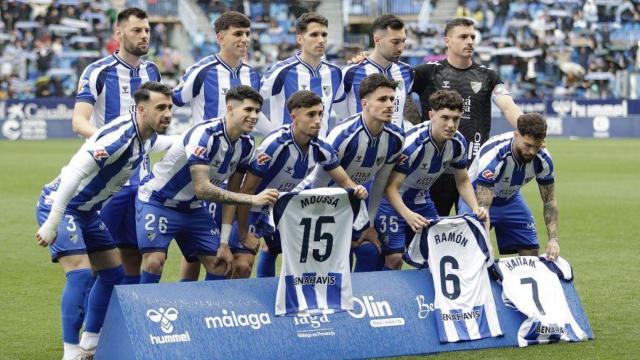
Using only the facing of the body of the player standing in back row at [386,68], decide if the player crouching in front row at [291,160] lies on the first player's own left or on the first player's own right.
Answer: on the first player's own right

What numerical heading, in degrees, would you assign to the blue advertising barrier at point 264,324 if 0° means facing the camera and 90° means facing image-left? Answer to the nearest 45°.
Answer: approximately 0°

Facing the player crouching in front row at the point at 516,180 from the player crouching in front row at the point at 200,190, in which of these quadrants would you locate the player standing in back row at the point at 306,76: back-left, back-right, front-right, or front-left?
front-left

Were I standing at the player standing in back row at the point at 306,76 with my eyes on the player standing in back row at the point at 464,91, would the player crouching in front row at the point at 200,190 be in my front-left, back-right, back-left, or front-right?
back-right

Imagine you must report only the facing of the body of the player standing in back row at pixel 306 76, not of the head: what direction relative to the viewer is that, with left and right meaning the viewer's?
facing the viewer and to the right of the viewer

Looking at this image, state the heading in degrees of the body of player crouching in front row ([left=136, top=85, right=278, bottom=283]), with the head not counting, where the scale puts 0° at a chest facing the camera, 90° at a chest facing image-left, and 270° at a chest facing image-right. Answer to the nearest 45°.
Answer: approximately 315°

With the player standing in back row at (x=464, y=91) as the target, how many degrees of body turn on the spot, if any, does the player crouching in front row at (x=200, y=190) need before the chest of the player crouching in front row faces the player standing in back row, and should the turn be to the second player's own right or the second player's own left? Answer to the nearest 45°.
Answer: approximately 90° to the second player's own left

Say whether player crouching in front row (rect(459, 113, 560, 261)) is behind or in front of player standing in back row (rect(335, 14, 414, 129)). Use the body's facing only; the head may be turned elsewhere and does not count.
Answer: in front

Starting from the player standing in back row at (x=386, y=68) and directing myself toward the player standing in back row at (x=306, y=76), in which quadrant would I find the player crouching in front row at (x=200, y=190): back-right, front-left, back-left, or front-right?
front-left

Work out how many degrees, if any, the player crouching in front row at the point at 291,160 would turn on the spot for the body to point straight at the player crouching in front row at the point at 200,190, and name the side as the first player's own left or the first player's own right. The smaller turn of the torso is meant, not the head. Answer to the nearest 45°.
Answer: approximately 135° to the first player's own right
